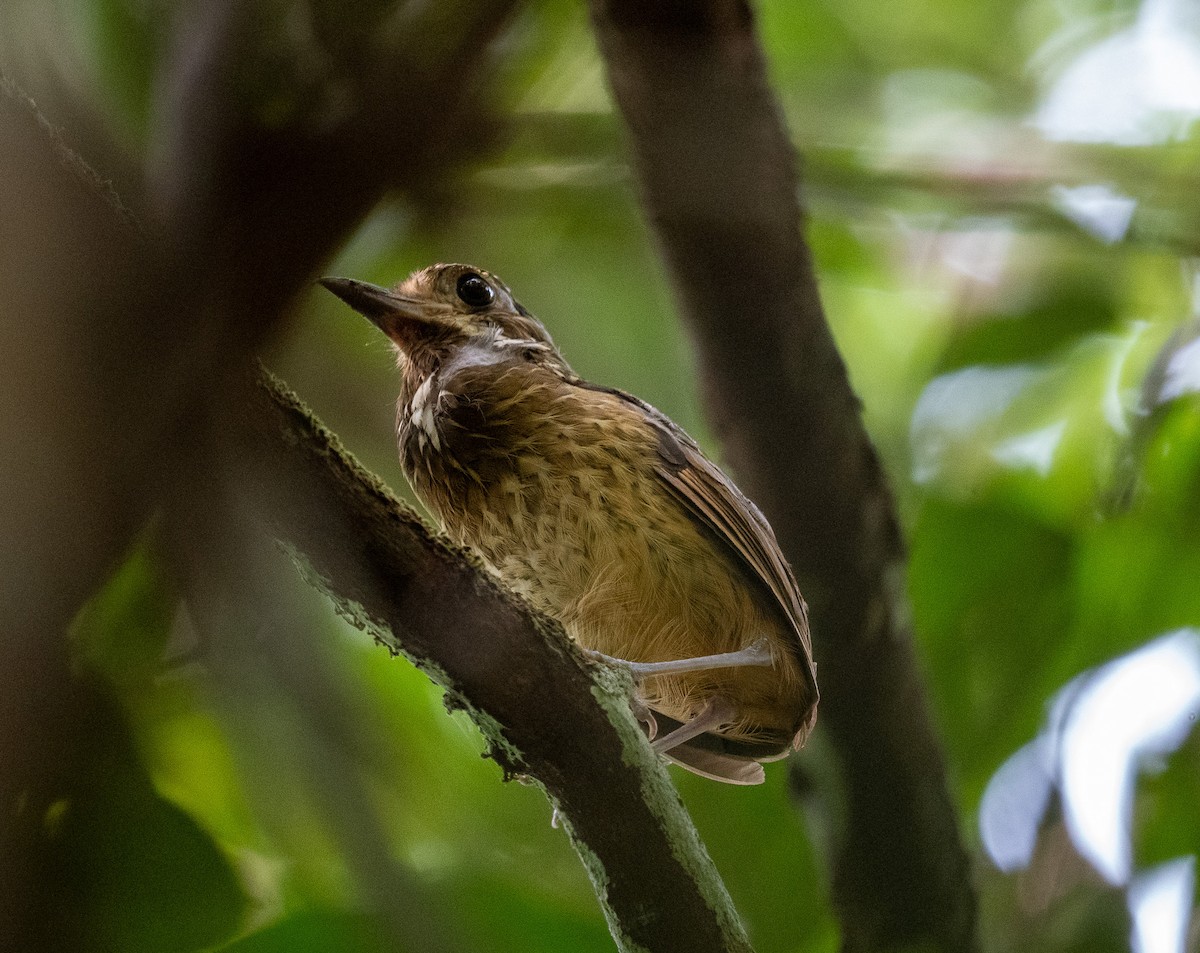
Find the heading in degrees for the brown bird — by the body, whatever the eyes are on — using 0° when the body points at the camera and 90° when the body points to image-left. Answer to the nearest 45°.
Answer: approximately 90°
